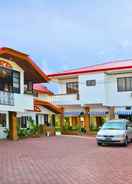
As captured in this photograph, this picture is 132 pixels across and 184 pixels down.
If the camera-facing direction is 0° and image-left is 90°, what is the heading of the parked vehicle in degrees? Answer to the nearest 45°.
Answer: approximately 45°

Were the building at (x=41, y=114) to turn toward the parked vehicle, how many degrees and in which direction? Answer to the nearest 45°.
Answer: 0° — it already faces it

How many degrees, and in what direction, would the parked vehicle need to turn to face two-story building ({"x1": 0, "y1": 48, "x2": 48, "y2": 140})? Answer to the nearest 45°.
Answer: approximately 90° to its right

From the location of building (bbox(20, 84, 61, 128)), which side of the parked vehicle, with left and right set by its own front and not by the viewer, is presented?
right

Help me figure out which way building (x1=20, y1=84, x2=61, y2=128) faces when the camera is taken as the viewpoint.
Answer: facing the viewer
